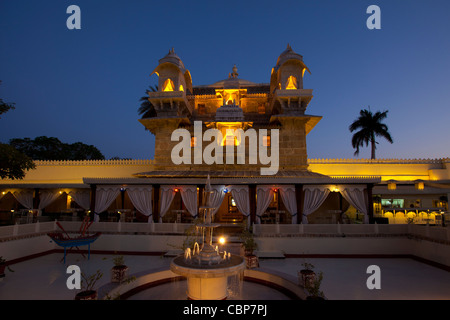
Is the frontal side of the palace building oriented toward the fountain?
yes

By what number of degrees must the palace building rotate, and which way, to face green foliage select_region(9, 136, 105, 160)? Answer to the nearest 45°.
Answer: approximately 135° to its right

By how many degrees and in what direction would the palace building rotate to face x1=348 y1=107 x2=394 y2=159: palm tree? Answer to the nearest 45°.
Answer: approximately 135° to its left

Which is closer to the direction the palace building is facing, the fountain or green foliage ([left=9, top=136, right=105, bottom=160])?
the fountain

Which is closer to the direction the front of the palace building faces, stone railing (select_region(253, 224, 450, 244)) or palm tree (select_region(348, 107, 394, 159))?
the stone railing

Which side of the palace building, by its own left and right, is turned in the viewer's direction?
front

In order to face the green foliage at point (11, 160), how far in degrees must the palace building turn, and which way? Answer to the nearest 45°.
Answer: approximately 45° to its right
